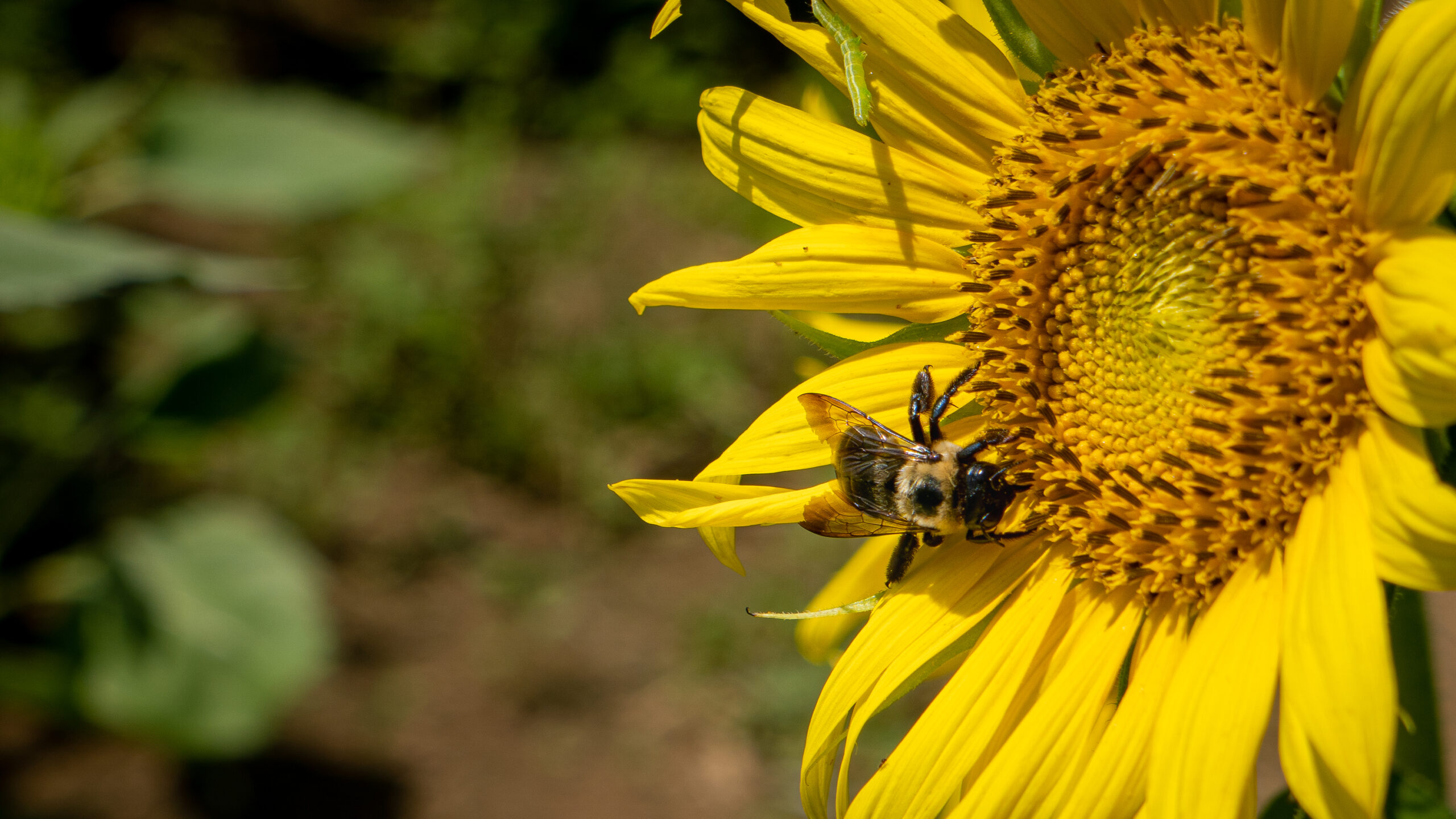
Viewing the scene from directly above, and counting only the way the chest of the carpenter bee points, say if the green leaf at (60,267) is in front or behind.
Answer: behind

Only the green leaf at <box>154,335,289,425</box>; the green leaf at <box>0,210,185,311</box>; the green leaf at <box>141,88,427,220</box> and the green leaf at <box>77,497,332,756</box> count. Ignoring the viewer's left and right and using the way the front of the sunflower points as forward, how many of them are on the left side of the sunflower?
0

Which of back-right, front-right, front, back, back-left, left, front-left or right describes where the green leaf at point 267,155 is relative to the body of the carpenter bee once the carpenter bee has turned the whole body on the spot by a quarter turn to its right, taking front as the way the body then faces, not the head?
back-right

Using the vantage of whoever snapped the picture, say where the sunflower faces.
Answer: facing the viewer and to the left of the viewer

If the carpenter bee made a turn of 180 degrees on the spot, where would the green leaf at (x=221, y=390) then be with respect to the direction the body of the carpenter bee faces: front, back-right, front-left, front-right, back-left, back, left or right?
front-right

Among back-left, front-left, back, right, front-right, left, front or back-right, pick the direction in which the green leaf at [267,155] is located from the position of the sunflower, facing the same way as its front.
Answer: right

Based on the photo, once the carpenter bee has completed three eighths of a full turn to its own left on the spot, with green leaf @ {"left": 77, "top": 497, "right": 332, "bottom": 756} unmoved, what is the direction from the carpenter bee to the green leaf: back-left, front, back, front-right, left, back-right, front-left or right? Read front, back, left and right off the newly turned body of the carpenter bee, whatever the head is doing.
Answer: front

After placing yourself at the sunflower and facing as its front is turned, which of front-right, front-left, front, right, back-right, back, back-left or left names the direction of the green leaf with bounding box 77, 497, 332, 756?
right

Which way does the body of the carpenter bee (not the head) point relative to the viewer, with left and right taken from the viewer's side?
facing to the right of the viewer

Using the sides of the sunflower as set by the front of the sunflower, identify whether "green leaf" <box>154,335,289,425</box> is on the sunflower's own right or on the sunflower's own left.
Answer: on the sunflower's own right
